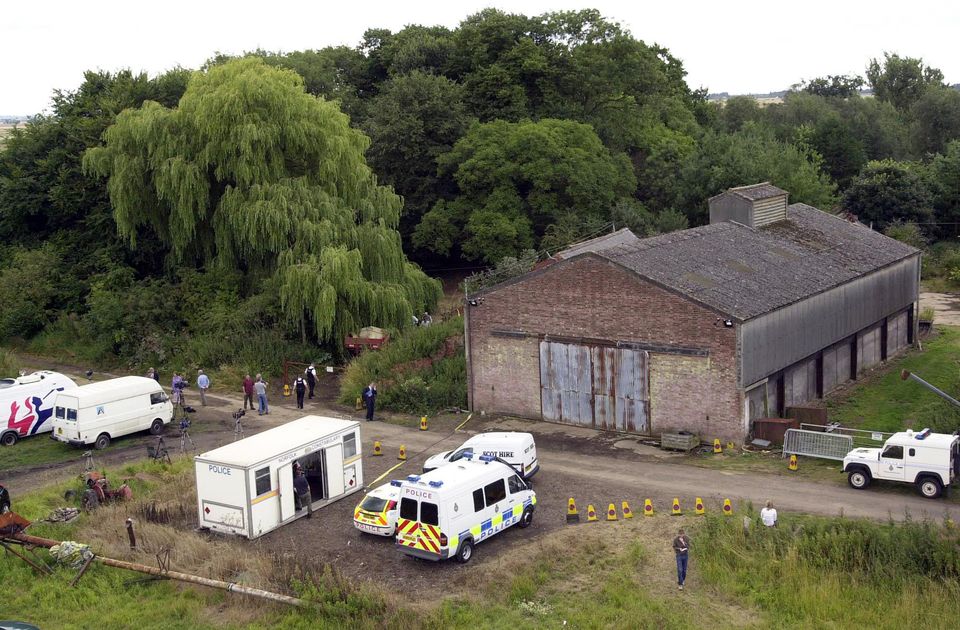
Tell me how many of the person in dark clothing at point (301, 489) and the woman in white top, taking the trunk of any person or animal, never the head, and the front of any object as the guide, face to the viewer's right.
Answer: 0

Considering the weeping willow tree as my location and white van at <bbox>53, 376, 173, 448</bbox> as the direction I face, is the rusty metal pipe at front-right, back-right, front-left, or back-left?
front-left

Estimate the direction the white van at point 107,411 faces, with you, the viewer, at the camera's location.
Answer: facing away from the viewer and to the right of the viewer

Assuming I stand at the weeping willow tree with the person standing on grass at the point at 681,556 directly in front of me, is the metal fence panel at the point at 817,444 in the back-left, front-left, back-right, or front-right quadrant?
front-left

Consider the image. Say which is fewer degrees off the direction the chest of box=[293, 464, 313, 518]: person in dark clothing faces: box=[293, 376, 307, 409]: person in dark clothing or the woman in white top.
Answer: the woman in white top

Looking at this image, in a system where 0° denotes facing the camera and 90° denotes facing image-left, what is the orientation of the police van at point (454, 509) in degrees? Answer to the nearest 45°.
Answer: approximately 225°

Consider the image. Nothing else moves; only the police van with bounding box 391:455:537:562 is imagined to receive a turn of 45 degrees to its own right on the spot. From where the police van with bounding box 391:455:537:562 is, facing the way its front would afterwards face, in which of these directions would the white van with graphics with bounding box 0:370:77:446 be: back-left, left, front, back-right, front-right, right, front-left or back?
back-left

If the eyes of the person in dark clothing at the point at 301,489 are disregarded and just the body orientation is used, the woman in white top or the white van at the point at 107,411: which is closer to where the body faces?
the white van

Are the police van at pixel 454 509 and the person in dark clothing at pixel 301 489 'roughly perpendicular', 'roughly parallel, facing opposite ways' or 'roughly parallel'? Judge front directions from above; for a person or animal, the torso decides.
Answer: roughly perpendicular

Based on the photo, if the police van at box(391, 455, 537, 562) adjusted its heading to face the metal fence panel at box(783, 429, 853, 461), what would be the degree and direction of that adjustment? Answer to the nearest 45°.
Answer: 0° — it already faces it
